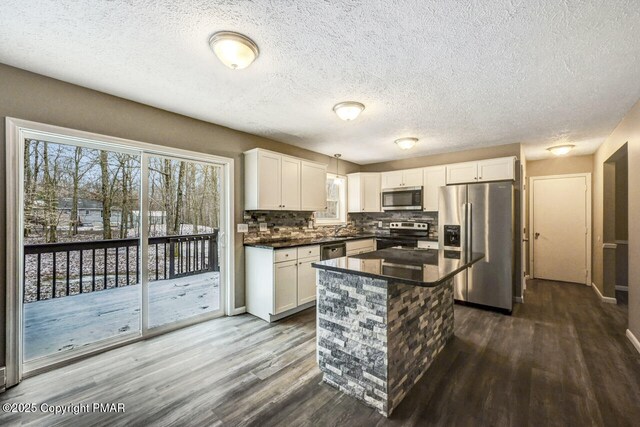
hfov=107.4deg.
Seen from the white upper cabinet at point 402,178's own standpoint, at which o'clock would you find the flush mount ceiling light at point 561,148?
The flush mount ceiling light is roughly at 9 o'clock from the white upper cabinet.

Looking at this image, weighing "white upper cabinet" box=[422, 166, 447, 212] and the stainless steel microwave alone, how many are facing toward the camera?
2

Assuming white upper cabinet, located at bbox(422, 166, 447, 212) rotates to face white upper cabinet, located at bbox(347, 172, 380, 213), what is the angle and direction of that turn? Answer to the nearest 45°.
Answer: approximately 90° to its right

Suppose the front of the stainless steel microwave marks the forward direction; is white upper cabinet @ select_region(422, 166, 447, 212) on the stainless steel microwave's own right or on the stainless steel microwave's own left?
on the stainless steel microwave's own left

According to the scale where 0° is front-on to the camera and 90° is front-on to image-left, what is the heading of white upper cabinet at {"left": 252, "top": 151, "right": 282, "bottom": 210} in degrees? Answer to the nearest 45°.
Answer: approximately 315°

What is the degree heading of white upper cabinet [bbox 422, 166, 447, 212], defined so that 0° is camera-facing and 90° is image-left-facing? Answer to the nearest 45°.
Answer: approximately 0°

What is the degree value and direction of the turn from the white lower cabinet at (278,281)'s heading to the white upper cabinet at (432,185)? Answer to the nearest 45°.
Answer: approximately 45° to its left

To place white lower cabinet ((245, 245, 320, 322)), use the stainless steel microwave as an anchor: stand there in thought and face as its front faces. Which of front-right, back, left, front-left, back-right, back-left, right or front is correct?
front-right

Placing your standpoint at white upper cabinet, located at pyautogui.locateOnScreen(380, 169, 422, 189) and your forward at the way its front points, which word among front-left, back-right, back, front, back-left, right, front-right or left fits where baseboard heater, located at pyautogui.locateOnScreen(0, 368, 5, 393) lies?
front-right

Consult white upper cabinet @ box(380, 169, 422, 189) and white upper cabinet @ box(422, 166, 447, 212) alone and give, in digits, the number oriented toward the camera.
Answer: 2
